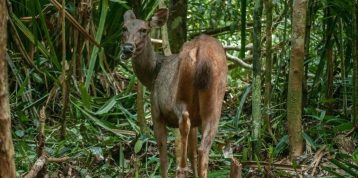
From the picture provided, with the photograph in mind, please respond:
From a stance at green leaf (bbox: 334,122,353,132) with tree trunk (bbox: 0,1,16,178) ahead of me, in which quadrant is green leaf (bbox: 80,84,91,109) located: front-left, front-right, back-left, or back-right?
front-right

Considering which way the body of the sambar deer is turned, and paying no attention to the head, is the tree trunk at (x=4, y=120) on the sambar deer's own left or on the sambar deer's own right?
on the sambar deer's own left

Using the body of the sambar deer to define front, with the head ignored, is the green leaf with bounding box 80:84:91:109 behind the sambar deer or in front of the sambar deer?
in front

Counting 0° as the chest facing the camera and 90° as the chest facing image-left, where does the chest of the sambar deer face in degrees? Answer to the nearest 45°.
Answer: approximately 135°

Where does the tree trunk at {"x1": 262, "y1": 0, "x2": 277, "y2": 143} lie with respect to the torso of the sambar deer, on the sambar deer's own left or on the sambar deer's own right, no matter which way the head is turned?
on the sambar deer's own right

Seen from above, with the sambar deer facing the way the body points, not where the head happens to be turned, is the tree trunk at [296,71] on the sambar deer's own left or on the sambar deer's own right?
on the sambar deer's own right

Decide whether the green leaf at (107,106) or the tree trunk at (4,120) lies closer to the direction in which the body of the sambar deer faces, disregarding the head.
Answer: the green leaf

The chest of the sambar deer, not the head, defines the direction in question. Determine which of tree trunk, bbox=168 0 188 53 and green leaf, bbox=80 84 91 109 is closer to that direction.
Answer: the green leaf

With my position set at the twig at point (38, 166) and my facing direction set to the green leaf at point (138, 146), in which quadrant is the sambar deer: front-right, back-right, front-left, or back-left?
front-right

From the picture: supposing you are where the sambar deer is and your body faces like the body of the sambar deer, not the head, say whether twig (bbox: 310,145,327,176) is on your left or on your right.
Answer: on your right

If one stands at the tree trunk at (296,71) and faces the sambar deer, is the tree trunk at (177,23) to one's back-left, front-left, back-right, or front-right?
front-right

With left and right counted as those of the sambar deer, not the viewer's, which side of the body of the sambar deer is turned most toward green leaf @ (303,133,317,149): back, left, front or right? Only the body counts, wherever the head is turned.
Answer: right
